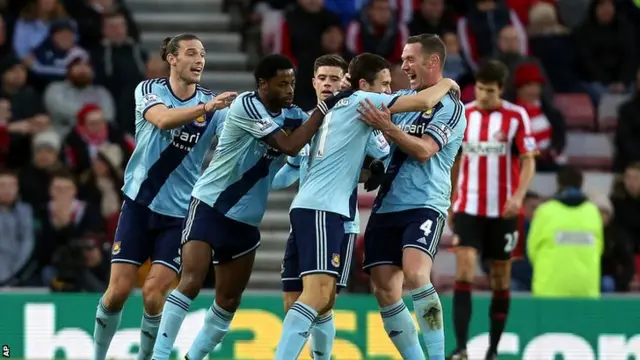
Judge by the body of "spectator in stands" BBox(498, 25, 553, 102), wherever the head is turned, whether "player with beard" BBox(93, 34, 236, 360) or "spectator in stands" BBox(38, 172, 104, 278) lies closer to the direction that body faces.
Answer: the player with beard

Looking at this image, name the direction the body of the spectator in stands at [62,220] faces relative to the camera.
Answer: toward the camera

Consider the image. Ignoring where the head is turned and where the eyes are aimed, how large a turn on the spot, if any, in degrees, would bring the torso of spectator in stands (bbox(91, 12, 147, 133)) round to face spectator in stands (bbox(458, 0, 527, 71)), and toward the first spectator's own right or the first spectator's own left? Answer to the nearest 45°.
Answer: approximately 90° to the first spectator's own left

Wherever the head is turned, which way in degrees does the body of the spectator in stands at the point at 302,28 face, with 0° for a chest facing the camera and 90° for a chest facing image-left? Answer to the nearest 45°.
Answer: approximately 0°

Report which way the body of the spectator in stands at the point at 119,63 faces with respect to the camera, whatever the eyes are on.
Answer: toward the camera

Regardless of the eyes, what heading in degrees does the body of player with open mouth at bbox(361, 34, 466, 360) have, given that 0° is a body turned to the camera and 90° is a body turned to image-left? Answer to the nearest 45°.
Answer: approximately 45°

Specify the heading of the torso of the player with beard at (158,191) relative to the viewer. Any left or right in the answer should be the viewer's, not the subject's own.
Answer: facing the viewer and to the right of the viewer

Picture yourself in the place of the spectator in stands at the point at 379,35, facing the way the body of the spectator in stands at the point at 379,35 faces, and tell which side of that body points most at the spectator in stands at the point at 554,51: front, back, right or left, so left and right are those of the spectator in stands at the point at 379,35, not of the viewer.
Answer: left

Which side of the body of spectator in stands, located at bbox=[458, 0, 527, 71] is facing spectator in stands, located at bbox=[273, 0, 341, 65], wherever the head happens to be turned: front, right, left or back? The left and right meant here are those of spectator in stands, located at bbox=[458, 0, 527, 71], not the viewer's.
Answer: right

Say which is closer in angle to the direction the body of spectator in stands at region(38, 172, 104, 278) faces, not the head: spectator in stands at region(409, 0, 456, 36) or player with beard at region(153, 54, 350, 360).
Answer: the player with beard

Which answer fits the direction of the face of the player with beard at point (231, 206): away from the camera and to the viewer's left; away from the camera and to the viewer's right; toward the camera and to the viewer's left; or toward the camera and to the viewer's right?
toward the camera and to the viewer's right
